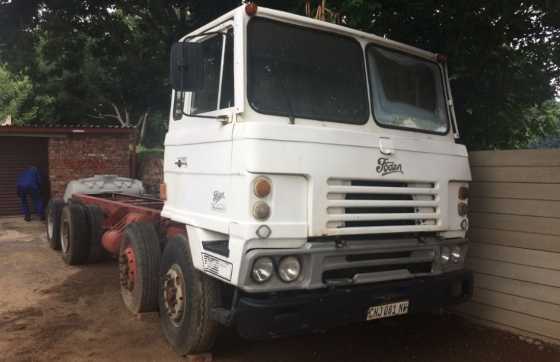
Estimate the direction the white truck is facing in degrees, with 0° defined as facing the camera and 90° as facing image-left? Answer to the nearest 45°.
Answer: approximately 315°

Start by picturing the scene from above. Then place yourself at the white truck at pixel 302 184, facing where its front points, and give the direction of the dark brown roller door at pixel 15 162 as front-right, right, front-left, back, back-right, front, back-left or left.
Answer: back

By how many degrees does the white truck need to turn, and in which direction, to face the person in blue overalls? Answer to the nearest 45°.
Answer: approximately 180°

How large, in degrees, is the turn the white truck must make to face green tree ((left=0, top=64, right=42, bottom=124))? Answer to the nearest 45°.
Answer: approximately 180°
